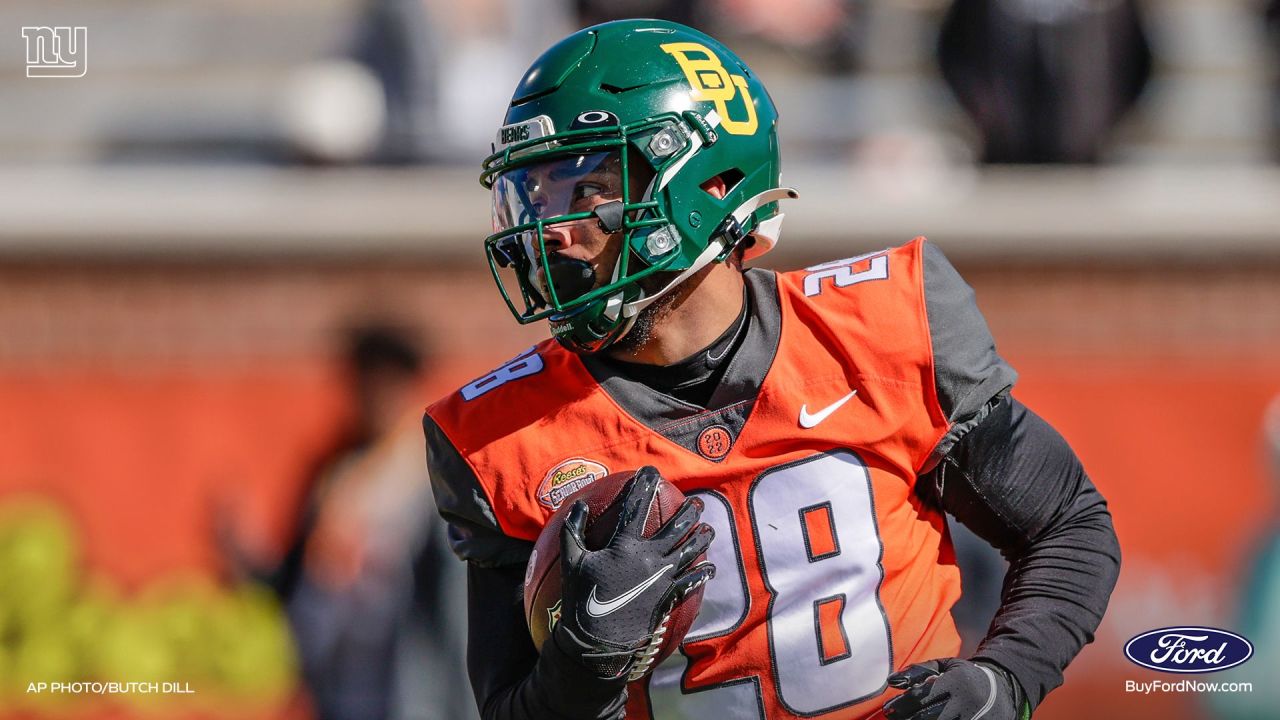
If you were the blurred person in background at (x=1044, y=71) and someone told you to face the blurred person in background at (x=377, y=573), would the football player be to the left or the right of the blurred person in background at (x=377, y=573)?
left

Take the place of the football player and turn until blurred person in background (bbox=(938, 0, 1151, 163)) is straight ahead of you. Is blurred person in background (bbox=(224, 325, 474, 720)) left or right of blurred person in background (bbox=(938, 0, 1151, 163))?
left

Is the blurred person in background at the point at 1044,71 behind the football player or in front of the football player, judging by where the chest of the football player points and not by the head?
behind

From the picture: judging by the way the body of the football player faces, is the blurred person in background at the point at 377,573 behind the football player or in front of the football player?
behind

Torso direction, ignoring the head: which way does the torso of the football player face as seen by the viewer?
toward the camera
